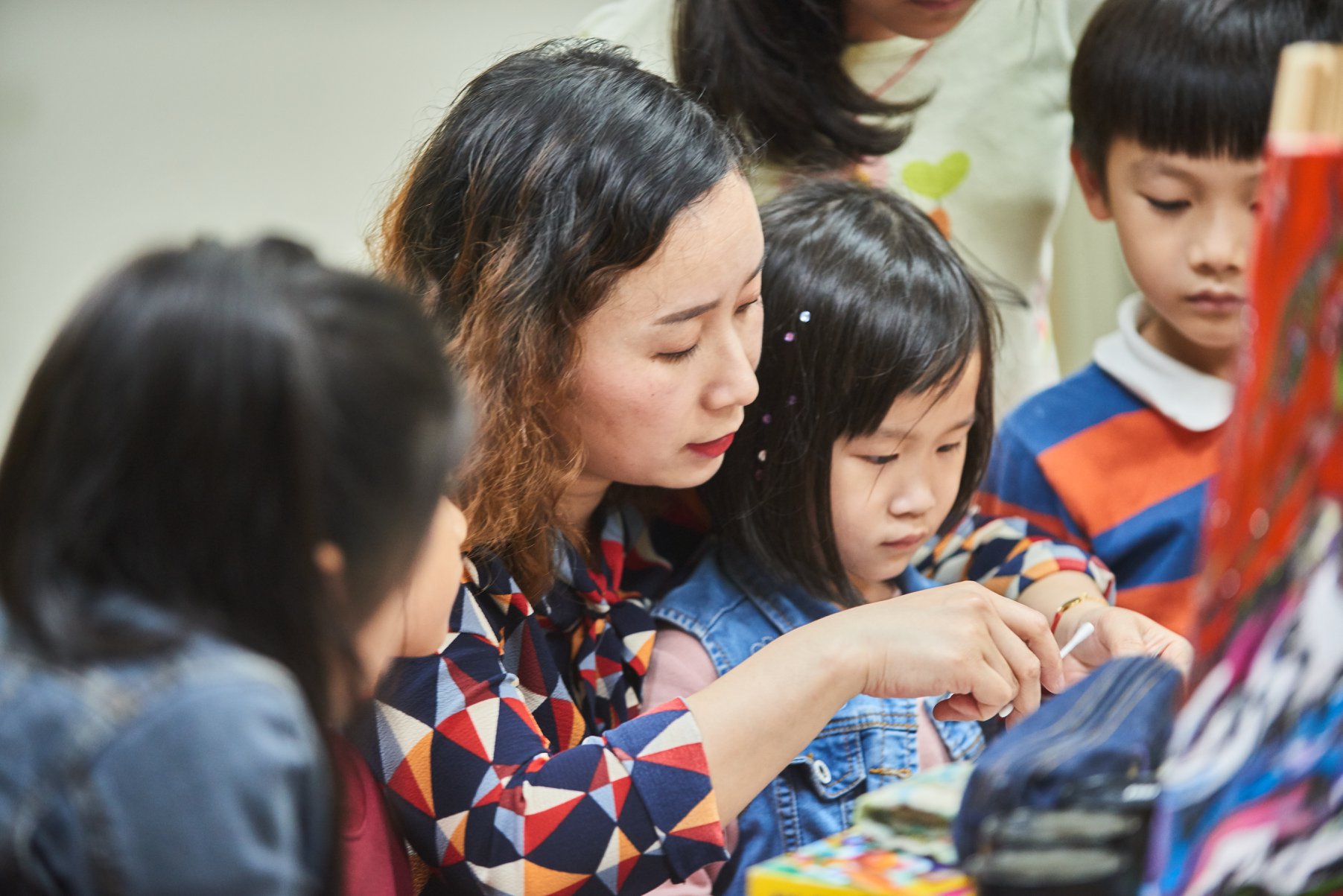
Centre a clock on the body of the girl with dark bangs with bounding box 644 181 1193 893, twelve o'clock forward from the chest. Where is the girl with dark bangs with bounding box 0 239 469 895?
the girl with dark bangs with bounding box 0 239 469 895 is roughly at 2 o'clock from the girl with dark bangs with bounding box 644 181 1193 893.

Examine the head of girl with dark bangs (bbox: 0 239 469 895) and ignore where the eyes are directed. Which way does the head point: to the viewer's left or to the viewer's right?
to the viewer's right

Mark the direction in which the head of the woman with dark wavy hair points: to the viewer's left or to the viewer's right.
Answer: to the viewer's right

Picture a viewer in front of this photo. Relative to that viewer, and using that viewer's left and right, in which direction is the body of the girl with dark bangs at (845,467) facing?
facing the viewer and to the right of the viewer

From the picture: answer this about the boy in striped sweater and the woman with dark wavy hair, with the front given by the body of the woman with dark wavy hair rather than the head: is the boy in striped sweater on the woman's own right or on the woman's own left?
on the woman's own left

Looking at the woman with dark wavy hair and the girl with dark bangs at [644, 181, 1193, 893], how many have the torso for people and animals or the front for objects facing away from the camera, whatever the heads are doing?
0

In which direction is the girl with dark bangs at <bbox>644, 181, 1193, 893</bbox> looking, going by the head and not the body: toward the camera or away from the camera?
toward the camera

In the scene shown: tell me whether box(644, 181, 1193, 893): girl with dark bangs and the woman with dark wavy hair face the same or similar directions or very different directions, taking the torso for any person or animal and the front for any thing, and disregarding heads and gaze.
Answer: same or similar directions
